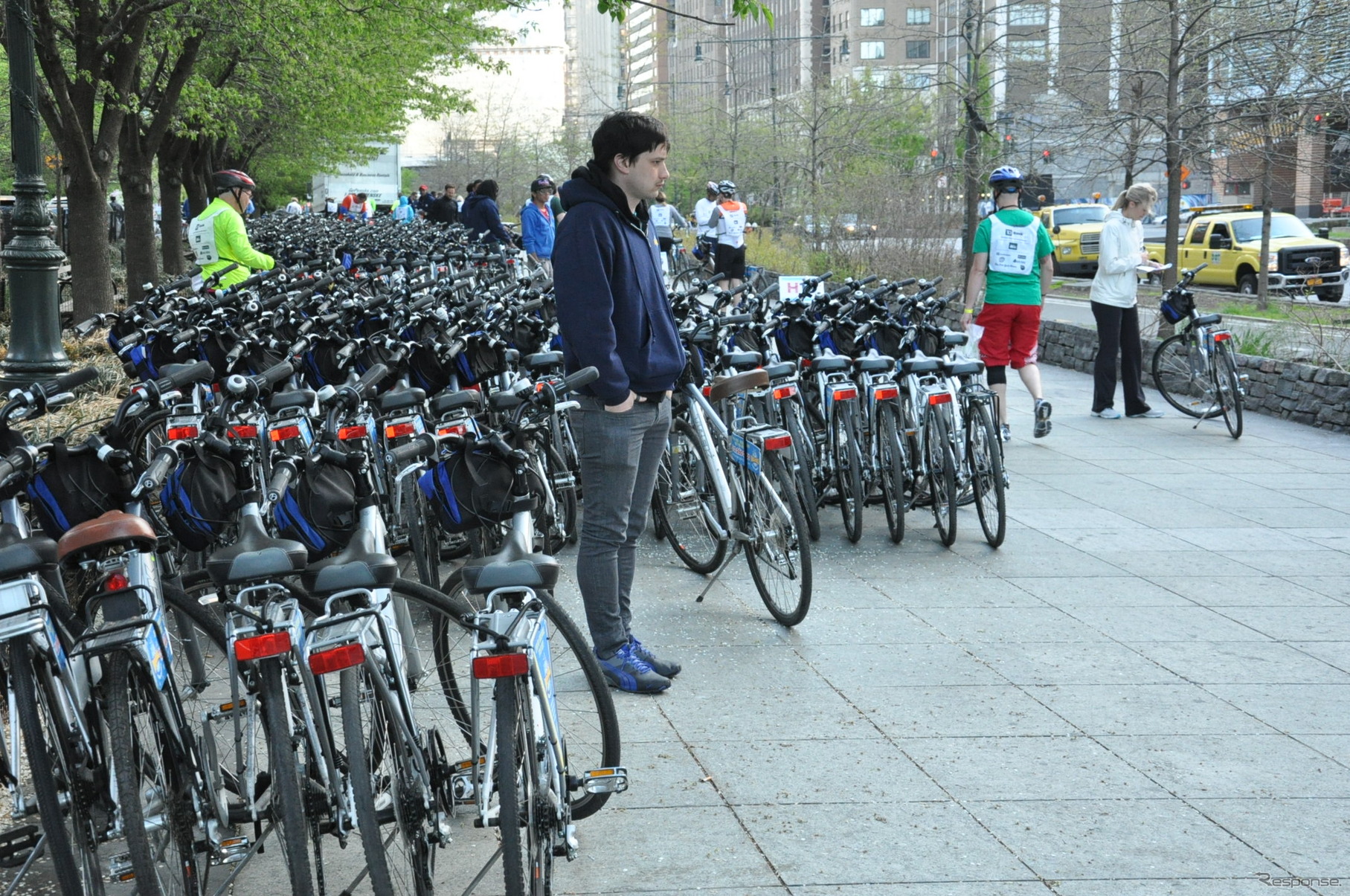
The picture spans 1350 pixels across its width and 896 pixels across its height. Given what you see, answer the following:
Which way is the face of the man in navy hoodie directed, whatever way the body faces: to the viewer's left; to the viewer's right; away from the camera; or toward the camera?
to the viewer's right

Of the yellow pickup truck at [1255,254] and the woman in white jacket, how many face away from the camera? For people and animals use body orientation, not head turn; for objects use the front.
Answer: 0

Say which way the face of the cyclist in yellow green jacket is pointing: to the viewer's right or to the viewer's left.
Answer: to the viewer's right

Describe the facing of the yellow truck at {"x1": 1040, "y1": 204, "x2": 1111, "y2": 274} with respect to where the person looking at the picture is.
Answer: facing the viewer and to the right of the viewer

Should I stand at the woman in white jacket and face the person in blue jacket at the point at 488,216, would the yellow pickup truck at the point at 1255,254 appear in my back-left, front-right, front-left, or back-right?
front-right

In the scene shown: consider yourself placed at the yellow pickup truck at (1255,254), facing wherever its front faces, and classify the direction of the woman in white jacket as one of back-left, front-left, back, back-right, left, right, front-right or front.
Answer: front-right

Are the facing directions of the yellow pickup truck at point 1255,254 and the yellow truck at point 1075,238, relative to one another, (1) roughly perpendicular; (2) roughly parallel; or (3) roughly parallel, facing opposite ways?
roughly parallel

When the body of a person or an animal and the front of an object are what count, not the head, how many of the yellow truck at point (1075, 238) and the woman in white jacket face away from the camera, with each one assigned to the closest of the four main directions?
0

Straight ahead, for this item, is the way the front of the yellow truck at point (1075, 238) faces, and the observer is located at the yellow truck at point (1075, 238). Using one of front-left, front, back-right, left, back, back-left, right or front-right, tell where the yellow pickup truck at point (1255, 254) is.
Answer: front
